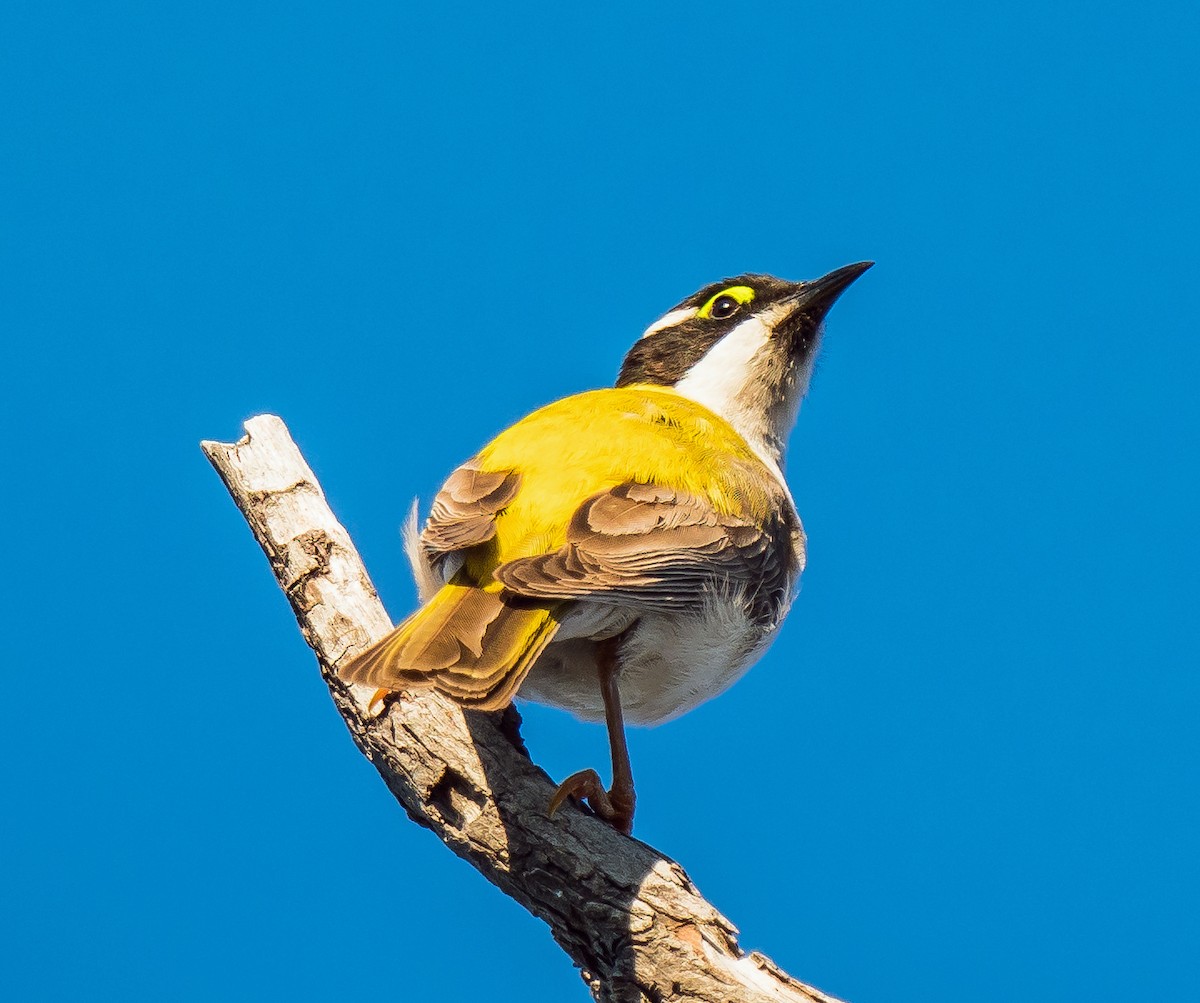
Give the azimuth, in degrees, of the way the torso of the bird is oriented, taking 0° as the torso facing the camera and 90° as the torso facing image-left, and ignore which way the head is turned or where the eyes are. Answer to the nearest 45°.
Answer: approximately 225°
